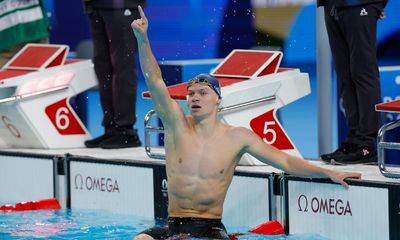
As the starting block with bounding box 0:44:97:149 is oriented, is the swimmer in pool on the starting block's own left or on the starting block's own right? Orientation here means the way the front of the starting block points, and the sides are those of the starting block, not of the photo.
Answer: on the starting block's own left

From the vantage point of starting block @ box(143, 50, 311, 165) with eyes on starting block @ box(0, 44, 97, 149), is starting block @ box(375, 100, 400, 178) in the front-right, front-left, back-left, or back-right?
back-left

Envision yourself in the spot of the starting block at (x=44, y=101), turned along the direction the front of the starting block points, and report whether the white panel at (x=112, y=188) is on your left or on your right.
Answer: on your left

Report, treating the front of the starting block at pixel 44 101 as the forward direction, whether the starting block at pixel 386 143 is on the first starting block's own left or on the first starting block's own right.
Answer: on the first starting block's own left

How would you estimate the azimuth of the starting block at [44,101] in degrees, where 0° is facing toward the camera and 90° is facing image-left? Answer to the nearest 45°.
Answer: approximately 45°

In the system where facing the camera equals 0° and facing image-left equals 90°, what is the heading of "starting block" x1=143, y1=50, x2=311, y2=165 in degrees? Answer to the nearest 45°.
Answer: approximately 45°
